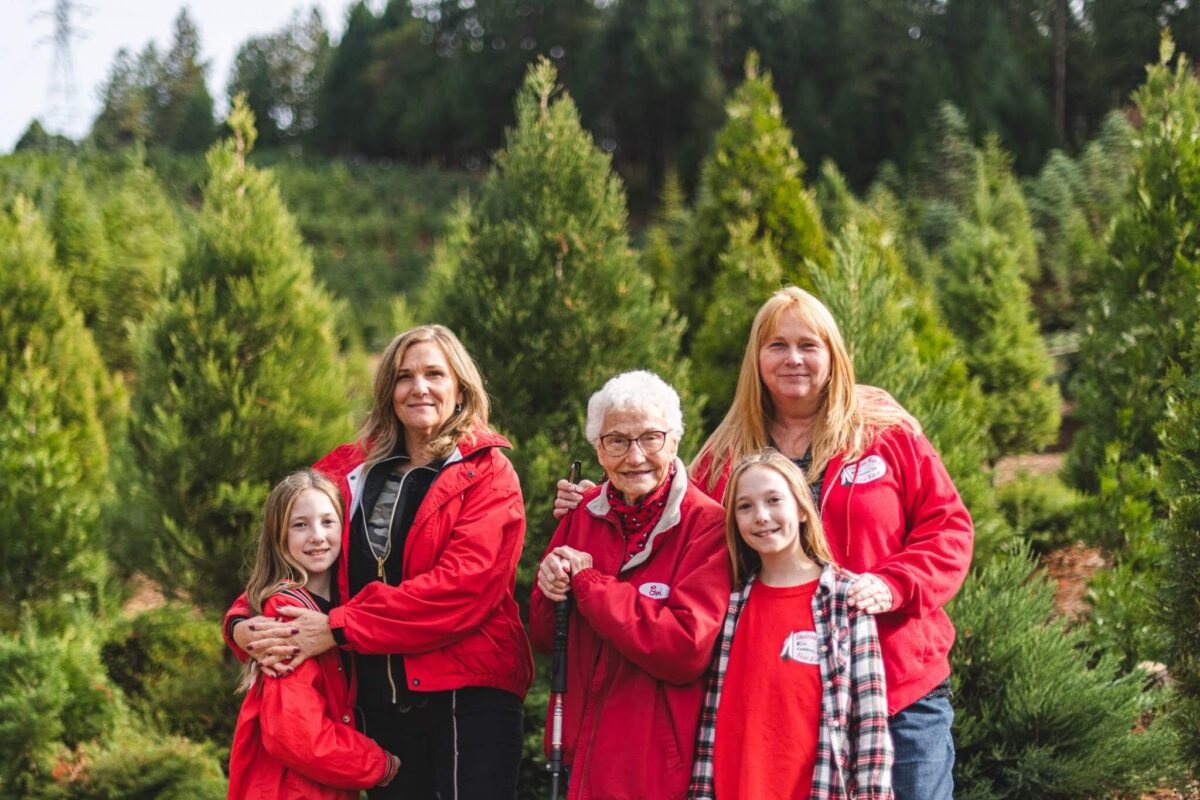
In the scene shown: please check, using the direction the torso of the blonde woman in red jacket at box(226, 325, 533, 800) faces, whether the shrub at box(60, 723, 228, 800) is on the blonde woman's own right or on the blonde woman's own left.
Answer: on the blonde woman's own right

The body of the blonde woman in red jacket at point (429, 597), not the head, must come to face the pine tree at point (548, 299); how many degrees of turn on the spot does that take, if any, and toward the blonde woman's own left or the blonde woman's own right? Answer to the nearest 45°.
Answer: approximately 135° to the blonde woman's own right

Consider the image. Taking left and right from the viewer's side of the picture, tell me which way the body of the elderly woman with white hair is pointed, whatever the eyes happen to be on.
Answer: facing the viewer and to the left of the viewer

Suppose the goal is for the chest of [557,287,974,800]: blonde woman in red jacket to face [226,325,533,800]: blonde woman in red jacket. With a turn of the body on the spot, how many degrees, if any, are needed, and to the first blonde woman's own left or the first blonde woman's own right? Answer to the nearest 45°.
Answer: approximately 45° to the first blonde woman's own right

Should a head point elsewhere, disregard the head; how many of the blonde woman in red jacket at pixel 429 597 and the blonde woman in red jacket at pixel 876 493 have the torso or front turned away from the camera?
0

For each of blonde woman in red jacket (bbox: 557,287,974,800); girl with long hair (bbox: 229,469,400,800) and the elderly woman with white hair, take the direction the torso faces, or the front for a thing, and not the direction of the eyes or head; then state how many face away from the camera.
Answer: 0

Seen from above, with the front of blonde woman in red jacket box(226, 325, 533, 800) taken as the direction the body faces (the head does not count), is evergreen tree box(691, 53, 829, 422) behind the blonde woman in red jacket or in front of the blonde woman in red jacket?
behind

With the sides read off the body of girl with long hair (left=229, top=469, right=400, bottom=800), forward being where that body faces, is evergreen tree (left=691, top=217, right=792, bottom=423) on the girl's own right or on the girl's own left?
on the girl's own left

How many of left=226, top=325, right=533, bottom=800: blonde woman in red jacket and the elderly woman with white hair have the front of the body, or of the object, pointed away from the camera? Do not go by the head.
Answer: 0
